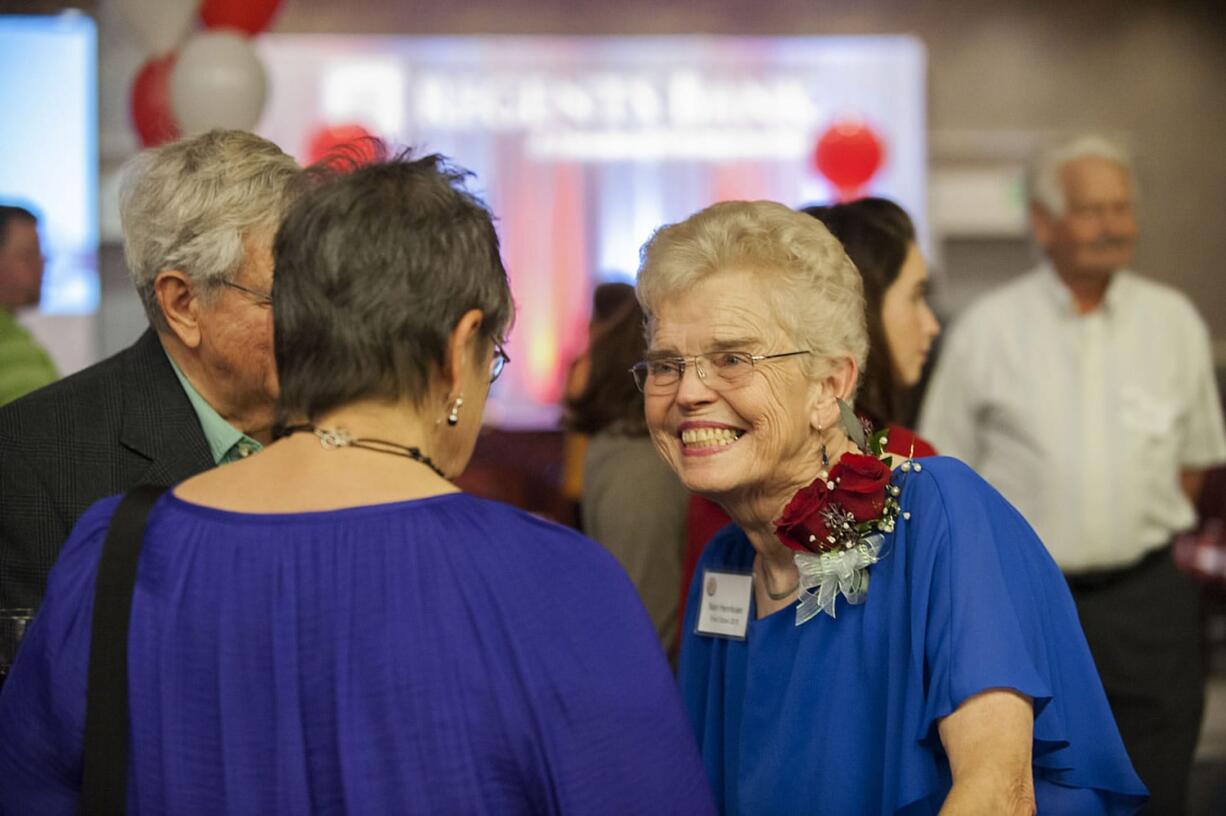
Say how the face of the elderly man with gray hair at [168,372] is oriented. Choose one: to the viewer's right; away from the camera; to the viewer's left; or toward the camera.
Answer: to the viewer's right

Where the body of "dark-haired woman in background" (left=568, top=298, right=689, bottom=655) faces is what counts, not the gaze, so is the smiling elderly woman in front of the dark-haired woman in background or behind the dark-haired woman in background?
behind

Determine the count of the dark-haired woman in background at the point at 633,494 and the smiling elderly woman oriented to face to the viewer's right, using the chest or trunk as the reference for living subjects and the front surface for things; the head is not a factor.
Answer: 0

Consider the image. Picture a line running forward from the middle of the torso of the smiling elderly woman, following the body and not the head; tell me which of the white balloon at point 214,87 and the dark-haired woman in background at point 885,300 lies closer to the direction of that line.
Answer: the white balloon

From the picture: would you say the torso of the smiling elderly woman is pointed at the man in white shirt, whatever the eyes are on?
no

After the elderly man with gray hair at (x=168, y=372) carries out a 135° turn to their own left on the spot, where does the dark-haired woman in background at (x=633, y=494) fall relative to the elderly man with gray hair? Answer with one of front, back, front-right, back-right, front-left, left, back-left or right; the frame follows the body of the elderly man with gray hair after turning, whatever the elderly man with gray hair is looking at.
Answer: front-right

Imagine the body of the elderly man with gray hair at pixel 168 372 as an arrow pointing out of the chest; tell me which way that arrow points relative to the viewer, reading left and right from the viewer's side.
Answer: facing the viewer and to the right of the viewer

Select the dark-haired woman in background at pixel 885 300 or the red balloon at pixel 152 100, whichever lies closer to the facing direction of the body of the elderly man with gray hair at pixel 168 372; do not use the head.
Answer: the dark-haired woman in background

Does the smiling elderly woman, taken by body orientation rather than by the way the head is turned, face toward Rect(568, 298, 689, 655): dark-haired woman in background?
no

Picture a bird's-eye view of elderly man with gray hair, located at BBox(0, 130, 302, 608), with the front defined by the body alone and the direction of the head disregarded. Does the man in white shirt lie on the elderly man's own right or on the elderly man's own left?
on the elderly man's own left

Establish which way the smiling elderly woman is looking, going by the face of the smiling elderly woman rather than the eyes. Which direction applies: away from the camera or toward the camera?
toward the camera

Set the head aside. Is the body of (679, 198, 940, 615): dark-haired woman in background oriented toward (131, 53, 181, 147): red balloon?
no

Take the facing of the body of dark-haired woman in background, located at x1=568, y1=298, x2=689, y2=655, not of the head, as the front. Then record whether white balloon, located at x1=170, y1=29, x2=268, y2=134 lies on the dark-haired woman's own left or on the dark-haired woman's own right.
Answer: on the dark-haired woman's own left

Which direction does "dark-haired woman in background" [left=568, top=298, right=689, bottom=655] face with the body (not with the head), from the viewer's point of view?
away from the camera

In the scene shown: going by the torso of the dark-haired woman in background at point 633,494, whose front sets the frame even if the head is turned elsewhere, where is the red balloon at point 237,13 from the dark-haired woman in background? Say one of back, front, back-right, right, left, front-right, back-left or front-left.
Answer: front-left
